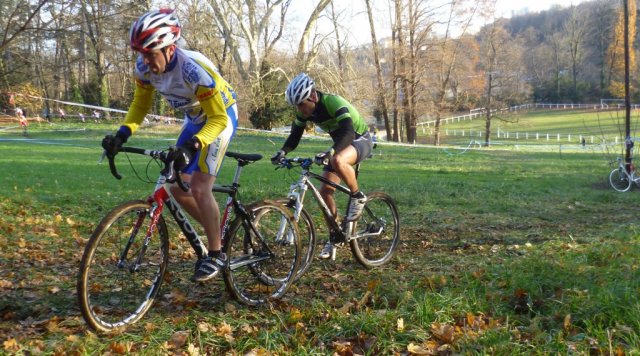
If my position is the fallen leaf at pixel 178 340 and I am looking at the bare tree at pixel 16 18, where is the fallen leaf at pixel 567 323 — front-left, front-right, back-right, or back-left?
back-right

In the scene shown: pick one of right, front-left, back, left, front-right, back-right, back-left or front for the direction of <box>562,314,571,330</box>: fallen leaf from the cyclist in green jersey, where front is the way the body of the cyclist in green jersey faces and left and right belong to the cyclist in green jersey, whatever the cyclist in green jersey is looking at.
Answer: left

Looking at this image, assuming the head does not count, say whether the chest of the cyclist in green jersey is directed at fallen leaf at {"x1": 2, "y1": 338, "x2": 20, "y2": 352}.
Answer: yes

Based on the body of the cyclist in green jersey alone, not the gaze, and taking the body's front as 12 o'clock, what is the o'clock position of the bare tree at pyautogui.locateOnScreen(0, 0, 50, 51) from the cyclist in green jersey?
The bare tree is roughly at 2 o'clock from the cyclist in green jersey.

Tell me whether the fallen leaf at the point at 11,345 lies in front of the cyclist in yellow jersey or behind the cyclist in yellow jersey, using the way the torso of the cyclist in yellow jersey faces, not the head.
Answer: in front

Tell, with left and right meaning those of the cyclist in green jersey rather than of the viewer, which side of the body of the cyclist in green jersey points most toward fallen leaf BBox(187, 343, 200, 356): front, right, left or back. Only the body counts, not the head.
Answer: front

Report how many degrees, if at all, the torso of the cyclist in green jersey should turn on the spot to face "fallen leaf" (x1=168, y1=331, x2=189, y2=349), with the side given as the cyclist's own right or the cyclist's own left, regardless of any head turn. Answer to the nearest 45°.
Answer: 0° — they already face it

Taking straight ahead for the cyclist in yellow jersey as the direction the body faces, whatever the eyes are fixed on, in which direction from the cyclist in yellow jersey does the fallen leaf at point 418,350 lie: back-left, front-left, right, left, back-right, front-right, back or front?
left

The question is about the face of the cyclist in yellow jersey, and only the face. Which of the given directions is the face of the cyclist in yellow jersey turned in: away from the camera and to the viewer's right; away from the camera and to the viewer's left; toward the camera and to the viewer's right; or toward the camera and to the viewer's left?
toward the camera and to the viewer's left

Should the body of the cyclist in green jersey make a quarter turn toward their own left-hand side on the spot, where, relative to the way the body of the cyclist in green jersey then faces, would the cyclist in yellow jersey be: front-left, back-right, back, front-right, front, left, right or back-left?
right

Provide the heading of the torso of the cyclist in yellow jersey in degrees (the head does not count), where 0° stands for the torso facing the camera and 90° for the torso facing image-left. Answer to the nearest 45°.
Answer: approximately 45°
